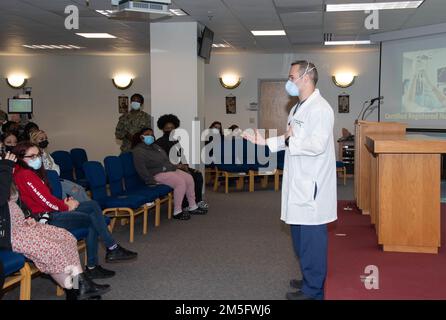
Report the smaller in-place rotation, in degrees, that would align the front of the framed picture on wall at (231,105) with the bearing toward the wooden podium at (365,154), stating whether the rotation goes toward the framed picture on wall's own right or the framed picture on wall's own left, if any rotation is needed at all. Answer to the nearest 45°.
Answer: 0° — it already faces it

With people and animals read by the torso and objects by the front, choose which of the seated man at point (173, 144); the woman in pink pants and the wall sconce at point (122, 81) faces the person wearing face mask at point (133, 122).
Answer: the wall sconce

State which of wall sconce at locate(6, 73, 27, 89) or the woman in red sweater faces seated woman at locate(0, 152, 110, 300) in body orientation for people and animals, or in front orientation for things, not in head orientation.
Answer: the wall sconce

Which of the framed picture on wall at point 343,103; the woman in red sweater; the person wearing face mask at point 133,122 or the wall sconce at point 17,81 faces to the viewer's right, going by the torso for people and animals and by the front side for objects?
the woman in red sweater

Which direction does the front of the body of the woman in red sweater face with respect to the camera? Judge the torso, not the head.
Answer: to the viewer's right

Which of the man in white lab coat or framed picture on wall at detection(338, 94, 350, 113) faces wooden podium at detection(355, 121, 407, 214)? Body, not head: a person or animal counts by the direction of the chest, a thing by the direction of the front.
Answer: the framed picture on wall

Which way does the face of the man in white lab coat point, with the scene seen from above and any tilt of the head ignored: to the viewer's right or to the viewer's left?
to the viewer's left

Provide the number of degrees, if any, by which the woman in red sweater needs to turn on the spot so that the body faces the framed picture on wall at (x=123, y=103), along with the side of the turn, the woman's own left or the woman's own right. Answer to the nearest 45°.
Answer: approximately 90° to the woman's own left

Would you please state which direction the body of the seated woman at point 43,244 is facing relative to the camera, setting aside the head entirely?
to the viewer's right
